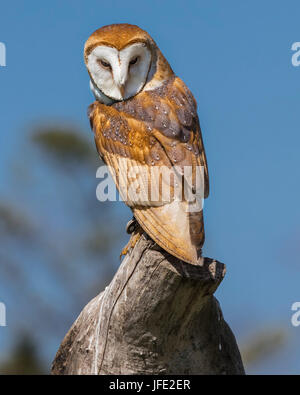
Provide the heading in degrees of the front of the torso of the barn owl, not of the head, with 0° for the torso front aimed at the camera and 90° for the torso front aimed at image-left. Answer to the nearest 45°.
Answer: approximately 135°
